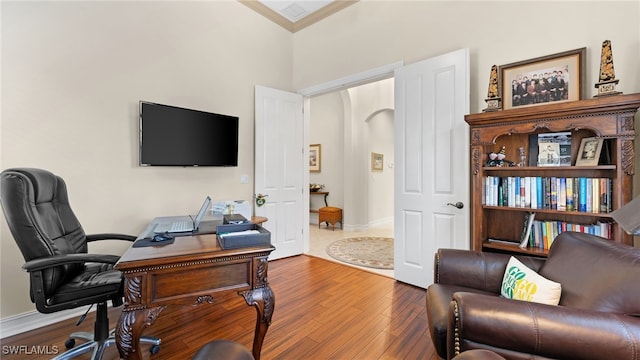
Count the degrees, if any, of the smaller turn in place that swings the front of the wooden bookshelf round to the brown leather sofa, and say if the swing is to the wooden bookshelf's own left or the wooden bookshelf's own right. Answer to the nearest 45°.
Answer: approximately 45° to the wooden bookshelf's own left

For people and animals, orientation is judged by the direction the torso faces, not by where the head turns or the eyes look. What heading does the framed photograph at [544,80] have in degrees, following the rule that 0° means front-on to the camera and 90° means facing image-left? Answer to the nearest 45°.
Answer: approximately 45°

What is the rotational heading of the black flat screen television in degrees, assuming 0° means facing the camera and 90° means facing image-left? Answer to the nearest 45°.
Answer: approximately 315°

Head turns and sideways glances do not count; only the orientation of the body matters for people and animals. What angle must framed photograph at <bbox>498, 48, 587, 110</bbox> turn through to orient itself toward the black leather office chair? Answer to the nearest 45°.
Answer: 0° — it already faces it

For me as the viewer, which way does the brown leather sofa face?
facing to the left of the viewer

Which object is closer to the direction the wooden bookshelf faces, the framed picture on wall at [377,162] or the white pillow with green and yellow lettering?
the white pillow with green and yellow lettering
